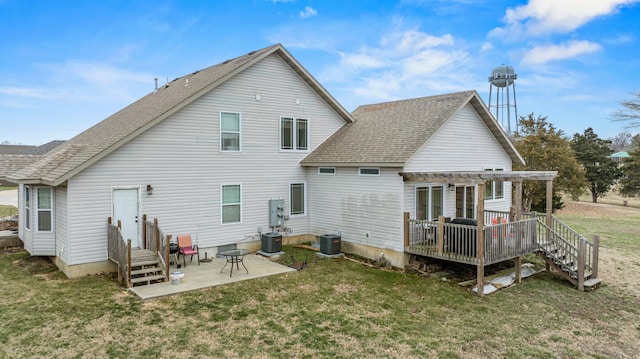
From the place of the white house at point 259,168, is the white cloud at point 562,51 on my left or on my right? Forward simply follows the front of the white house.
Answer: on my right

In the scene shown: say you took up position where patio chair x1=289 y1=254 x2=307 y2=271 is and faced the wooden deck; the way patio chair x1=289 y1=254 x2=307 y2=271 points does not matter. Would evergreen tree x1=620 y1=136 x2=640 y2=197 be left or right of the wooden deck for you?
left

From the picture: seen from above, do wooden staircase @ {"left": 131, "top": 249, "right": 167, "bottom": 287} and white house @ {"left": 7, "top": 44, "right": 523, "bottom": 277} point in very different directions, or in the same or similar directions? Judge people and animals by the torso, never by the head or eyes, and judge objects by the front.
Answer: very different directions

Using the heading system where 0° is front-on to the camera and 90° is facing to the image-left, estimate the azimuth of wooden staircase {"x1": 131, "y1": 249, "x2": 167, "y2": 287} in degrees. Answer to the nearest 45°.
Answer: approximately 315°

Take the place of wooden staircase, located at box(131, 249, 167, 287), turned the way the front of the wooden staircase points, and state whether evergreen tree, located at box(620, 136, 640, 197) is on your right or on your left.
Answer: on your left

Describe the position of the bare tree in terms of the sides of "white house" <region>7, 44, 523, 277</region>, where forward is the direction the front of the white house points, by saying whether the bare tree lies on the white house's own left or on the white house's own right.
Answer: on the white house's own right

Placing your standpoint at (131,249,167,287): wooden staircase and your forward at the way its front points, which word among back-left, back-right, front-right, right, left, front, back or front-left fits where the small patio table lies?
front-left

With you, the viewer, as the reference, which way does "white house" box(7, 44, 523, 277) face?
facing away from the viewer and to the left of the viewer
